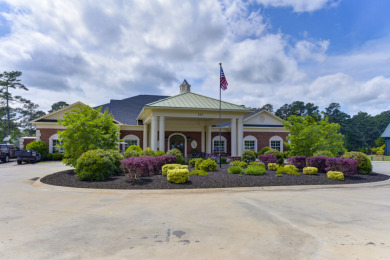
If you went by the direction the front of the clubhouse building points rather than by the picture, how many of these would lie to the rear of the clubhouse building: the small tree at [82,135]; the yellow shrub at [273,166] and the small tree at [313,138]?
0

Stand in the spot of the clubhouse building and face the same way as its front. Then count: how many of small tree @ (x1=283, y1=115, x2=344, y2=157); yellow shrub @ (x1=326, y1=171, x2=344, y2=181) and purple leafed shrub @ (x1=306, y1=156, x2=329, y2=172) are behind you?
0

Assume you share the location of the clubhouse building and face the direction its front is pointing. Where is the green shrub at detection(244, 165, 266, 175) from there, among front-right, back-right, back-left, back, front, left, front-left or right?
front

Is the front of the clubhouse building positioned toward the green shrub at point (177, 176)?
yes

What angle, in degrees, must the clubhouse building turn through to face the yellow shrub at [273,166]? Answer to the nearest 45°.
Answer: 0° — it already faces it

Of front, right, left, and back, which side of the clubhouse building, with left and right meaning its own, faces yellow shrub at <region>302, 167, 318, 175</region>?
front

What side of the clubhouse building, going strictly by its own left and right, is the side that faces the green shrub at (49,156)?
right

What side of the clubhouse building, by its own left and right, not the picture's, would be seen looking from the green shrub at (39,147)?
right

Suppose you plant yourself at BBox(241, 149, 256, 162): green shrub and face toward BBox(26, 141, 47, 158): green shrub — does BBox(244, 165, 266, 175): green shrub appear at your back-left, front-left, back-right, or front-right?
back-left

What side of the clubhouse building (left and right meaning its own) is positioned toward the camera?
front

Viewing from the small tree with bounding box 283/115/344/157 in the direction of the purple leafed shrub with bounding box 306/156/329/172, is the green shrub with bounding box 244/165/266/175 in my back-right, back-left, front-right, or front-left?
front-right

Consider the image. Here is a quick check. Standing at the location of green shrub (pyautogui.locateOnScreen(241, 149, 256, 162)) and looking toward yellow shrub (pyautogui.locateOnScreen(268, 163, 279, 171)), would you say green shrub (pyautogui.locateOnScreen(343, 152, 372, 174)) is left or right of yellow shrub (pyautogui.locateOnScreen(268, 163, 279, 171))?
left
